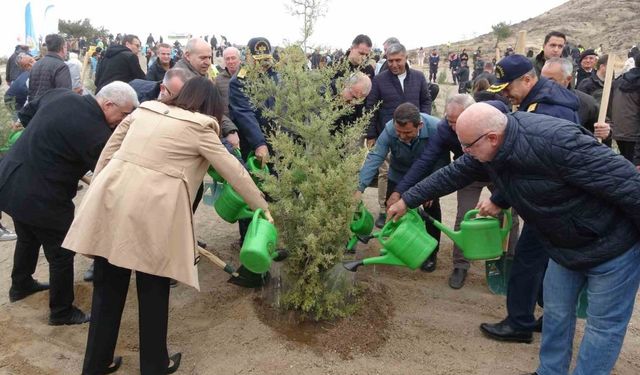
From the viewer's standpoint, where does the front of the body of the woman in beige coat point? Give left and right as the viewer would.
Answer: facing away from the viewer and to the right of the viewer

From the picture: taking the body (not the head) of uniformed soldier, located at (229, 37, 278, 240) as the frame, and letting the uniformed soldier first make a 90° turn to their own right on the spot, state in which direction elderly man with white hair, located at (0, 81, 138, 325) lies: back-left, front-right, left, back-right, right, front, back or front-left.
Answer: front

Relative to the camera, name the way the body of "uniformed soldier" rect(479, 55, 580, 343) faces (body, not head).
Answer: to the viewer's left

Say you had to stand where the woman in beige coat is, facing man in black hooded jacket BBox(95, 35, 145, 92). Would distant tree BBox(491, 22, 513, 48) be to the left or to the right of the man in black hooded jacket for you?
right

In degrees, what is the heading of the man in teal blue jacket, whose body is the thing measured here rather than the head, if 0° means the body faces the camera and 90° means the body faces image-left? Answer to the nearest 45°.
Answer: approximately 45°

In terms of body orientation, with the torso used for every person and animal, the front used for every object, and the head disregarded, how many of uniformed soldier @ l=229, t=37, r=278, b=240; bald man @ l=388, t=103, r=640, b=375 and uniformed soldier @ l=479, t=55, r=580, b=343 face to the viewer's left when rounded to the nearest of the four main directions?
2

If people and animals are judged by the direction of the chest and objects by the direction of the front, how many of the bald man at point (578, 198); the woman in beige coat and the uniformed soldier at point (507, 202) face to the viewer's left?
2

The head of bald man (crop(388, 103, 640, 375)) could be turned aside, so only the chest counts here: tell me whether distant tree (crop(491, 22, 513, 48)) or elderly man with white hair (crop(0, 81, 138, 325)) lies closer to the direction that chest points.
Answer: the elderly man with white hair

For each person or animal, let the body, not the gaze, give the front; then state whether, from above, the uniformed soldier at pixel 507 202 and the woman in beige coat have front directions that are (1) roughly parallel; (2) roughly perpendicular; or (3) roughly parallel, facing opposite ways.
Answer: roughly perpendicular

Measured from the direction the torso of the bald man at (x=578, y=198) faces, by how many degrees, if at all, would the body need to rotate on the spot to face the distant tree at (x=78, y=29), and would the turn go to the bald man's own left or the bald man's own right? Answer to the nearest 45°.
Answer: approximately 45° to the bald man's own right

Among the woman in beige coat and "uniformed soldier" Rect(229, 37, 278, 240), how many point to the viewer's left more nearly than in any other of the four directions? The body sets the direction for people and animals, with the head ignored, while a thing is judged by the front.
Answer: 0

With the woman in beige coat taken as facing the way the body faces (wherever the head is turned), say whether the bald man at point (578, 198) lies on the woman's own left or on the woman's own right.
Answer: on the woman's own right

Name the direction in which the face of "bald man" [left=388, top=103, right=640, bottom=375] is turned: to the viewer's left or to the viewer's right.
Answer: to the viewer's left

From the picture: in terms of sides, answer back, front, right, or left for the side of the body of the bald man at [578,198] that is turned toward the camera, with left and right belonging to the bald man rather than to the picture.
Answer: left

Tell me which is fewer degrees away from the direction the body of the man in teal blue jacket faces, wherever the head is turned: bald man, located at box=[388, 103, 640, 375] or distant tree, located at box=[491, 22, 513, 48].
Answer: the bald man
